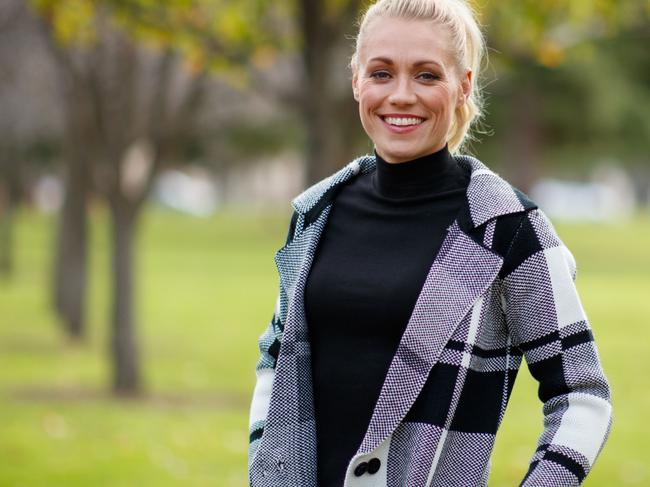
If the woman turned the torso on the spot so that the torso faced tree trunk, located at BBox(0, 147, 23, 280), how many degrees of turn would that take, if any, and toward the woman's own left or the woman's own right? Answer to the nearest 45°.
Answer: approximately 90° to the woman's own right

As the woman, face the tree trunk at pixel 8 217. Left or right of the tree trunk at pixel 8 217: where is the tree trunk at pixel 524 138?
right

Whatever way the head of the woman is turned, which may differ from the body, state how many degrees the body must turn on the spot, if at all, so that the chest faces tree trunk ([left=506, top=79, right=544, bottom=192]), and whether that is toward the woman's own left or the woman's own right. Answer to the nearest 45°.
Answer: approximately 135° to the woman's own right

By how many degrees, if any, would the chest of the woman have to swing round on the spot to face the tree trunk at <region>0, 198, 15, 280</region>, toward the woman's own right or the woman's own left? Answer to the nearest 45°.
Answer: approximately 90° to the woman's own right

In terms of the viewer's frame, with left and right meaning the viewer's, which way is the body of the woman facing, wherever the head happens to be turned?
facing the viewer and to the left of the viewer

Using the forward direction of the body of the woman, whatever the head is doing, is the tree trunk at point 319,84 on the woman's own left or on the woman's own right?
on the woman's own right
